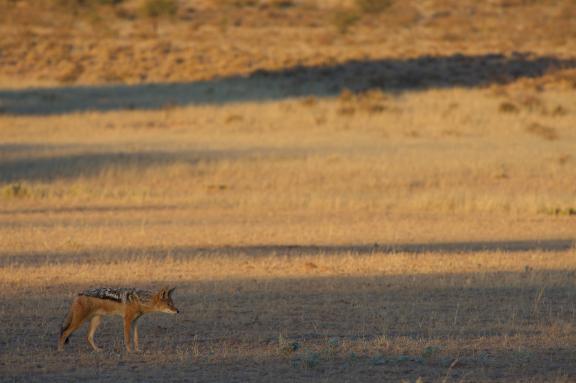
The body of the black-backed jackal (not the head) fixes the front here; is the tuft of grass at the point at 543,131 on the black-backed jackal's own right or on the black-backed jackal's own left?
on the black-backed jackal's own left

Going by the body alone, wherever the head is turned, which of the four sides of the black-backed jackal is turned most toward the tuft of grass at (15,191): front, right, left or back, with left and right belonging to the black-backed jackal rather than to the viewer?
left

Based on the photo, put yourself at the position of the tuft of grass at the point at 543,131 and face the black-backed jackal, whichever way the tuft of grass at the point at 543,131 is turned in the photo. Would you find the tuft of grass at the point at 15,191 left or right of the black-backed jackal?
right

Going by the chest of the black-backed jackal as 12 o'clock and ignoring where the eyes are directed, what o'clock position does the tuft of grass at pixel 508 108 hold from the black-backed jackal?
The tuft of grass is roughly at 10 o'clock from the black-backed jackal.

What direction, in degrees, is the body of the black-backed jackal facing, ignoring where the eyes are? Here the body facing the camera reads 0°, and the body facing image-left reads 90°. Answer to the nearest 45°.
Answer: approximately 270°
